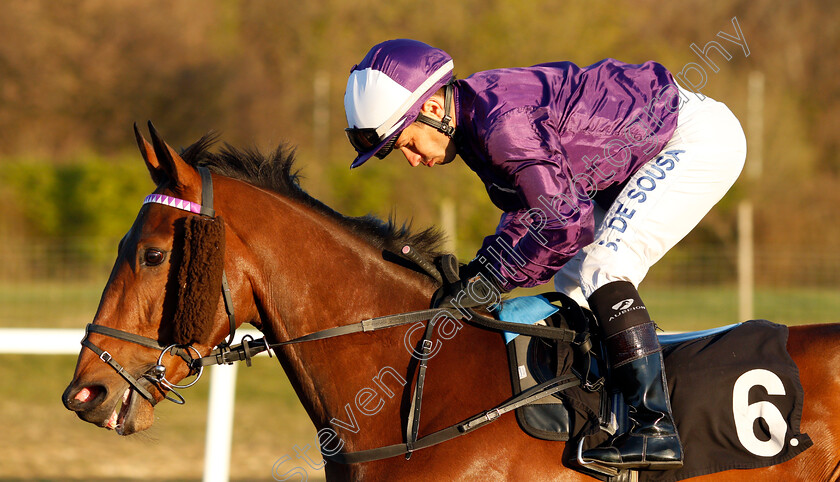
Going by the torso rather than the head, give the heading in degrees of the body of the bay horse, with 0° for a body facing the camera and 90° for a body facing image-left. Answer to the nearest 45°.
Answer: approximately 90°

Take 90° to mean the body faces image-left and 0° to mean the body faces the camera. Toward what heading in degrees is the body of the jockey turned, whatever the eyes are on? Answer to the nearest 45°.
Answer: approximately 90°
